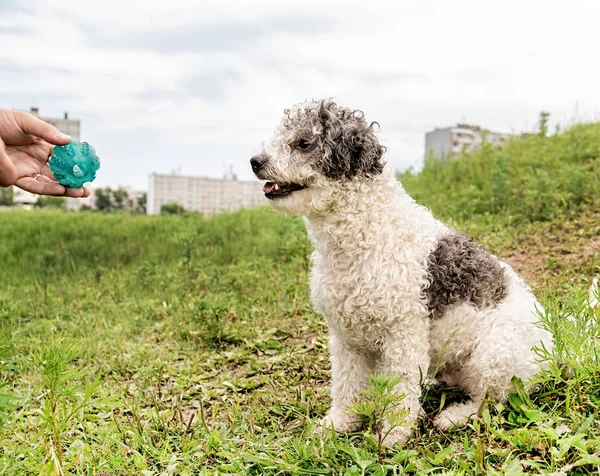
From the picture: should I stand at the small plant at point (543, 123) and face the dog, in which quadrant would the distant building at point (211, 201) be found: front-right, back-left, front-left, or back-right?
back-right

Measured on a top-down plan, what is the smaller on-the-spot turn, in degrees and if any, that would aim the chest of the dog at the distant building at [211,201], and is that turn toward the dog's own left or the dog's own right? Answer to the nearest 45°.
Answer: approximately 135° to the dog's own right

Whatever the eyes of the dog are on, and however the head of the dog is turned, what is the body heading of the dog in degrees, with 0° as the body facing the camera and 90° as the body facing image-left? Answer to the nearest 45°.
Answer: approximately 45°

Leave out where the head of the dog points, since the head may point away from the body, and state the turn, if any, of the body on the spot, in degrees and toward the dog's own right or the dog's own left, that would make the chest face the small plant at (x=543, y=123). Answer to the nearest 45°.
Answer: approximately 135° to the dog's own right

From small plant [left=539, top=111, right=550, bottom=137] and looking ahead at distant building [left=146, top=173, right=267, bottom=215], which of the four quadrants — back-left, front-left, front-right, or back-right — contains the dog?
back-left
